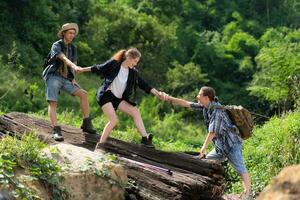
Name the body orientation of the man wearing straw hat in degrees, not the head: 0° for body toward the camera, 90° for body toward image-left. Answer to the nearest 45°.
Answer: approximately 315°

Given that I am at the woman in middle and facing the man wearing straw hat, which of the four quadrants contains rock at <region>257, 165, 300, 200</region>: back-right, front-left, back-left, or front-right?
back-left

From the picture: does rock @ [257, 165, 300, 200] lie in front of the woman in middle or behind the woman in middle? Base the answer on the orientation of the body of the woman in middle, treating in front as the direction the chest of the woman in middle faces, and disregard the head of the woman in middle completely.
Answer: in front

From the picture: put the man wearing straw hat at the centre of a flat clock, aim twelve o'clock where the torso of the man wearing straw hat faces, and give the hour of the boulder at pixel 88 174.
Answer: The boulder is roughly at 1 o'clock from the man wearing straw hat.

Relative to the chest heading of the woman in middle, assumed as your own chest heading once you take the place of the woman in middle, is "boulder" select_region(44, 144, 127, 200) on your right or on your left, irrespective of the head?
on your right

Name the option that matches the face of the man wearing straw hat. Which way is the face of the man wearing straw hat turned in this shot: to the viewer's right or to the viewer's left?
to the viewer's right

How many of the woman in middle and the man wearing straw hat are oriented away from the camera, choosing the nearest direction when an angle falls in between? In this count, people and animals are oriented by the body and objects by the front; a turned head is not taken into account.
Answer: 0

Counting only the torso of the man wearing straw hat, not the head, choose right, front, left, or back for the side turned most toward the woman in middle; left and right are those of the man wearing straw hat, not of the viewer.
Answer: front

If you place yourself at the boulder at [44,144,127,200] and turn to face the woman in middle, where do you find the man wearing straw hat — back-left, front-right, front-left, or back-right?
front-left

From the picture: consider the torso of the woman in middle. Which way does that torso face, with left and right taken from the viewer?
facing the viewer and to the right of the viewer
